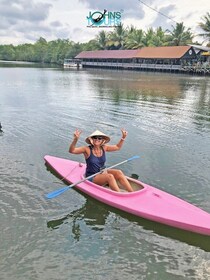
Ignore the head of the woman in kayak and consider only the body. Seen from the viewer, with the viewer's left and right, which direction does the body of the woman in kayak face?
facing the viewer and to the right of the viewer
